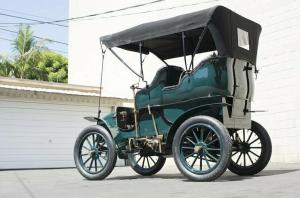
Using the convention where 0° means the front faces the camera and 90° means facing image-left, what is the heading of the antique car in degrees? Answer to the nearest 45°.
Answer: approximately 135°

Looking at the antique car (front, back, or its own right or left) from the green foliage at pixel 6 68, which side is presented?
front

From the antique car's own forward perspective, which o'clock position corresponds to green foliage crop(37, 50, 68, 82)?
The green foliage is roughly at 1 o'clock from the antique car.

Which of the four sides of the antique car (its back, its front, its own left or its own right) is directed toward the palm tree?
front

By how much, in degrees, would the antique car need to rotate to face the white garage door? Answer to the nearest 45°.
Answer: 0° — it already faces it

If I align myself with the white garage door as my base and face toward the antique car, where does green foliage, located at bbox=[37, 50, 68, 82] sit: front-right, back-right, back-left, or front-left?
back-left
